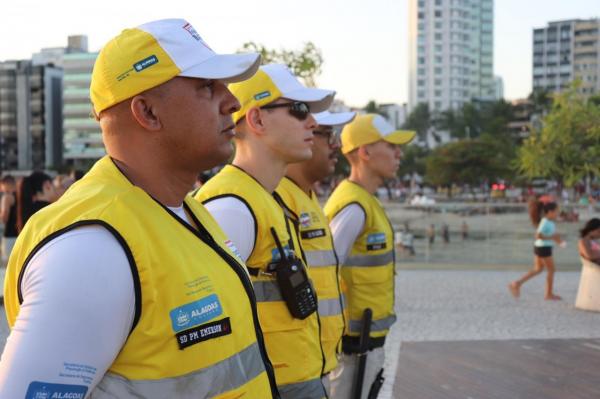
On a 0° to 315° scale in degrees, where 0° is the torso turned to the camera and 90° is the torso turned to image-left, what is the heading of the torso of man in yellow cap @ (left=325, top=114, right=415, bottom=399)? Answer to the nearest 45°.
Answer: approximately 270°

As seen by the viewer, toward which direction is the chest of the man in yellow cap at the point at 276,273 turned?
to the viewer's right

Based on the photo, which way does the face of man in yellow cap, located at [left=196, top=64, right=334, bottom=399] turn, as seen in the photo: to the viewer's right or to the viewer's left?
to the viewer's right

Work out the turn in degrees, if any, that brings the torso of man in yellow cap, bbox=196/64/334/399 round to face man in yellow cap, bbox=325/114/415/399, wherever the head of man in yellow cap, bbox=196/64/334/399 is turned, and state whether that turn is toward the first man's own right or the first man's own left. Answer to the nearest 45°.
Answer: approximately 90° to the first man's own left

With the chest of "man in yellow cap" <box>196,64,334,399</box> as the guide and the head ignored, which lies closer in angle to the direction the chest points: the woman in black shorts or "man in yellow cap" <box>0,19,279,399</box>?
the woman in black shorts

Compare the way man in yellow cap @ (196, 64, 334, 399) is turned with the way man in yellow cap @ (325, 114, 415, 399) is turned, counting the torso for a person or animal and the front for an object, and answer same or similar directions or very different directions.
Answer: same or similar directions

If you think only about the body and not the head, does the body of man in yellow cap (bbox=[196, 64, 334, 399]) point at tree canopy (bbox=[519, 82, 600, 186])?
no

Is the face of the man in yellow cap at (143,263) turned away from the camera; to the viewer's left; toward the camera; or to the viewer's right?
to the viewer's right

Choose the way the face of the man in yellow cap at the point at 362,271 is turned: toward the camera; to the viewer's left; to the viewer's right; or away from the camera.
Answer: to the viewer's right
